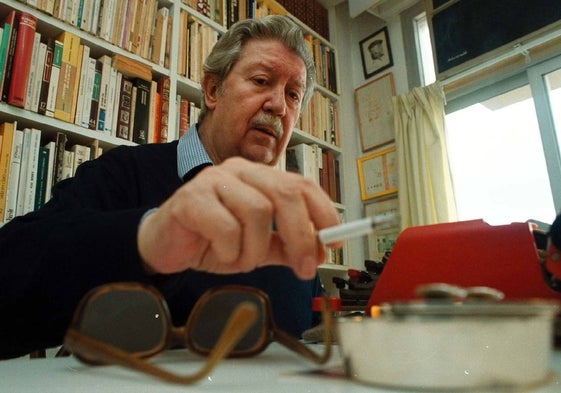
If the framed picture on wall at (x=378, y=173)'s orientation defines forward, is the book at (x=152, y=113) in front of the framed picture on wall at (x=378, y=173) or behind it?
in front

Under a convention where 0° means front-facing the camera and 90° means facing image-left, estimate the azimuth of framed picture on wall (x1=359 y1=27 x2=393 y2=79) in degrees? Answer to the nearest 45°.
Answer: approximately 45°

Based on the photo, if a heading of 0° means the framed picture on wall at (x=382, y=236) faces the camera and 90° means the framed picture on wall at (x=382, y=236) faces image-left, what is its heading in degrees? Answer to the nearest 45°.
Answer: approximately 45°

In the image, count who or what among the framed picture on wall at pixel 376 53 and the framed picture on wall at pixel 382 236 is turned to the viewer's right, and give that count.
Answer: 0

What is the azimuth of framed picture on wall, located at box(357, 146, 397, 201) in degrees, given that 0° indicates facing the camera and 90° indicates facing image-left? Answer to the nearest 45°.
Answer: approximately 45°

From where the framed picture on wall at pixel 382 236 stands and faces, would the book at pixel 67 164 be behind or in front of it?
in front

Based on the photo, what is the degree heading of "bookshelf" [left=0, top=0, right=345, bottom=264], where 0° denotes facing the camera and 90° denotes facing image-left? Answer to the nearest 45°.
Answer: approximately 315°

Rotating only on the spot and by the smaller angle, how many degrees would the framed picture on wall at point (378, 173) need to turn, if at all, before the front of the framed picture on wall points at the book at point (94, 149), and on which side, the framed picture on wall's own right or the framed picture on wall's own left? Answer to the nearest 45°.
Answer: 0° — it already faces it
